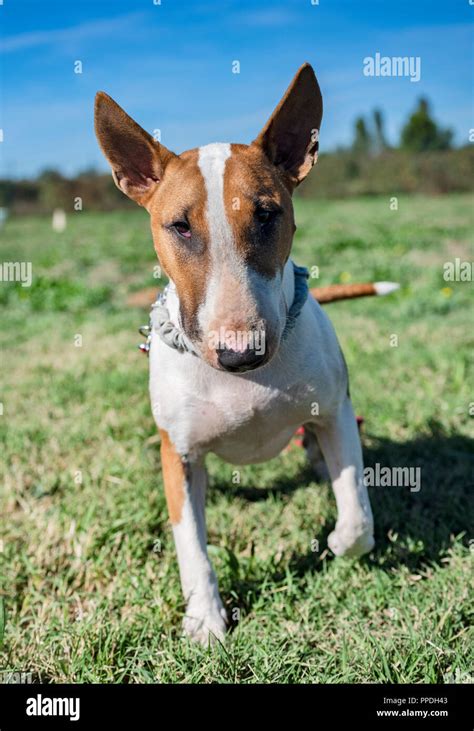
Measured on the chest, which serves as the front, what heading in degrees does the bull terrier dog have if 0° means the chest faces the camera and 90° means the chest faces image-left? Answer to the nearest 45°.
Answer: approximately 0°
